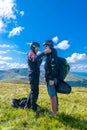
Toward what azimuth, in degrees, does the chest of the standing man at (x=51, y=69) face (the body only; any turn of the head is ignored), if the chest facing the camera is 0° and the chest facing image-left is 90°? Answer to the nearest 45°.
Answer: approximately 90°

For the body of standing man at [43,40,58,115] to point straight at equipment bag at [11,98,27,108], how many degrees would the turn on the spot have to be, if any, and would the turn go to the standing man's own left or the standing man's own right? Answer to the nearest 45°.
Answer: approximately 45° to the standing man's own right
